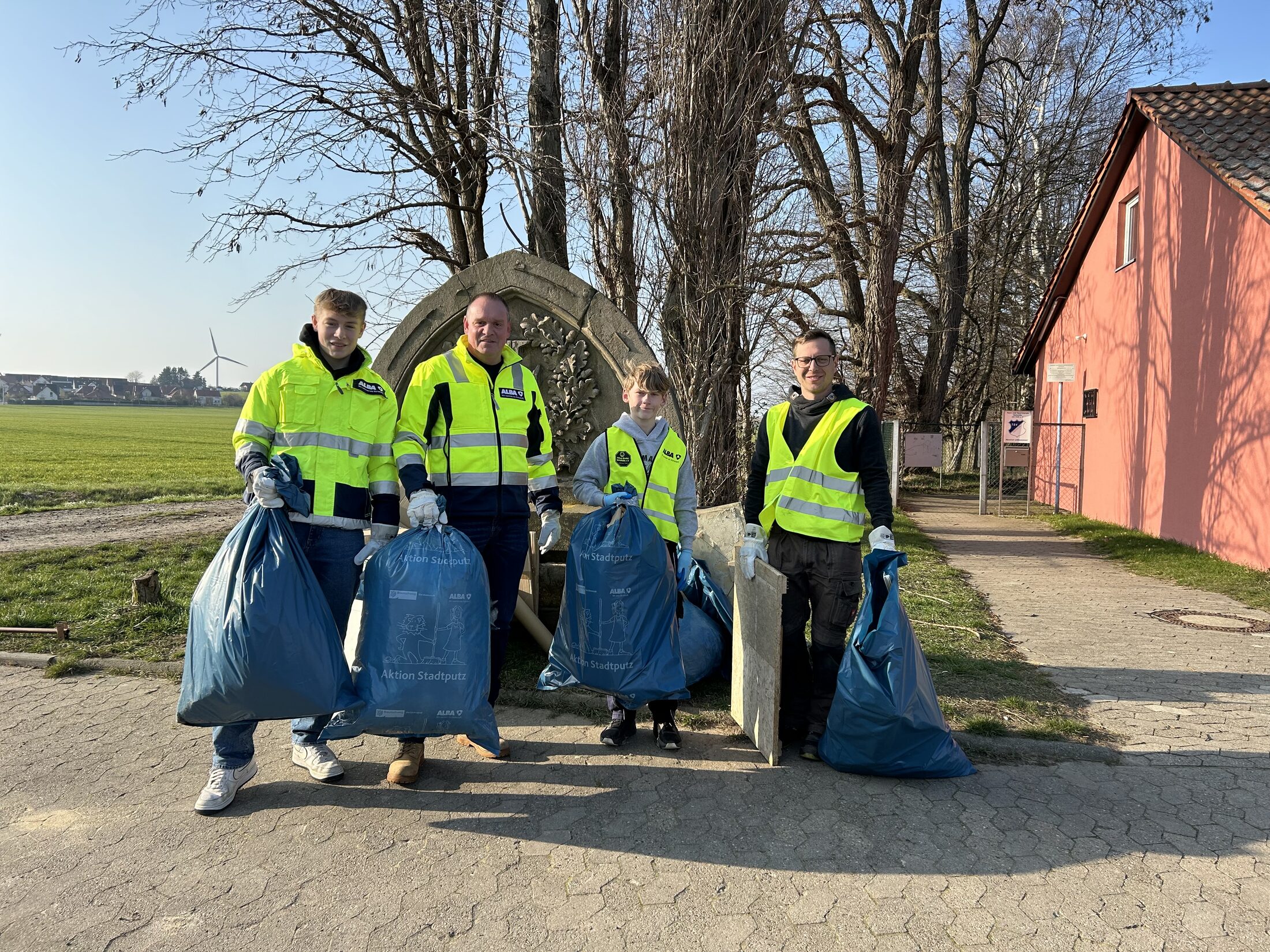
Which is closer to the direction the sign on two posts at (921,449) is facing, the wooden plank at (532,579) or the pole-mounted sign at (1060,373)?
the wooden plank

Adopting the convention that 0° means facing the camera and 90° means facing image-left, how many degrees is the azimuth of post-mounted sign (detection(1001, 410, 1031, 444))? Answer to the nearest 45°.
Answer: approximately 0°

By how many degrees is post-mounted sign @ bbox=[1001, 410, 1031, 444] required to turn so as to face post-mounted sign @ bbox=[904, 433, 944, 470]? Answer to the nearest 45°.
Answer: approximately 135° to its right

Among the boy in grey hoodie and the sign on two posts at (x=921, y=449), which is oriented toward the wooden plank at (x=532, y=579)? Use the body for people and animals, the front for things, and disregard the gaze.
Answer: the sign on two posts

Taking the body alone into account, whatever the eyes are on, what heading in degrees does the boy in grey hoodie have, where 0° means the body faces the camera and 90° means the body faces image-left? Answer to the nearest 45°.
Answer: approximately 0°
